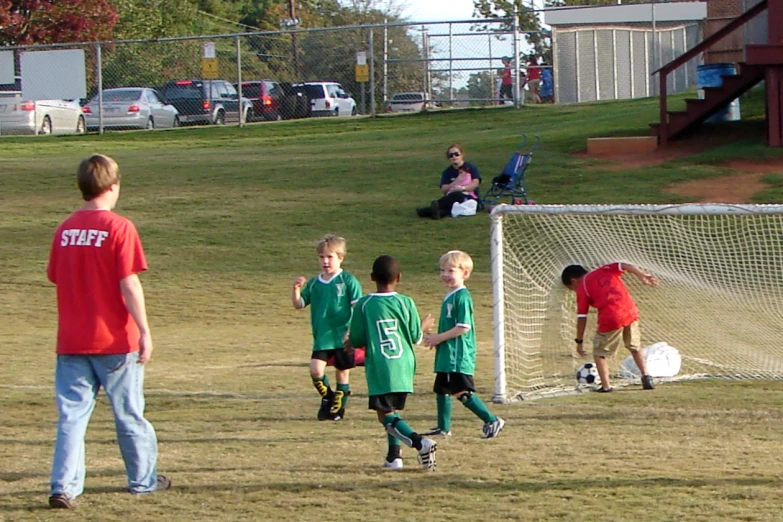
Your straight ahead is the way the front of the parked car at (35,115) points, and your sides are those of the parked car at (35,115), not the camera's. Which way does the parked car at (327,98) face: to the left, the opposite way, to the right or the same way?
the same way

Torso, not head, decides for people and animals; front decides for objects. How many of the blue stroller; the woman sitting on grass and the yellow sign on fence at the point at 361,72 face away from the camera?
0

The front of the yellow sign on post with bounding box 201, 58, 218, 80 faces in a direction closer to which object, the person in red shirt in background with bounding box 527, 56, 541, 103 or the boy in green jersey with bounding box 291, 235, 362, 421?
the boy in green jersey

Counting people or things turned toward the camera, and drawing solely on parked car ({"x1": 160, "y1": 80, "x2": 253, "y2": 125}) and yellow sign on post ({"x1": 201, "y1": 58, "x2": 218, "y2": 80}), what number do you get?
1

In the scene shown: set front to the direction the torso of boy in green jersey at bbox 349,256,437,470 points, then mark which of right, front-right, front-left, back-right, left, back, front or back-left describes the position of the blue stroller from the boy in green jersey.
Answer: front

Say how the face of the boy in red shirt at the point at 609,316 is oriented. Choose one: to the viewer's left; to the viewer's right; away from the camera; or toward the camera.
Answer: to the viewer's left

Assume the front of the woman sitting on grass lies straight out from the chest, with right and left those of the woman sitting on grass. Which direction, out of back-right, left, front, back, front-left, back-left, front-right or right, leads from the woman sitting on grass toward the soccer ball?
front-left

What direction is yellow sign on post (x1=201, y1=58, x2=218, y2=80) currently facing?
toward the camera

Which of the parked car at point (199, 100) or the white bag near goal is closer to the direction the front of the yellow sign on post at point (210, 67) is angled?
the white bag near goal

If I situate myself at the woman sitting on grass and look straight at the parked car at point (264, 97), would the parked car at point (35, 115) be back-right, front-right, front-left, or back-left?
front-left

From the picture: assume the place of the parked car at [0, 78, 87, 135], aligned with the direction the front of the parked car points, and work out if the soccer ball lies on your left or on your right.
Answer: on your right

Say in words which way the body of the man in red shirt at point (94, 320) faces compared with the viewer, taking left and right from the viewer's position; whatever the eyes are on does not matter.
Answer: facing away from the viewer and to the right of the viewer

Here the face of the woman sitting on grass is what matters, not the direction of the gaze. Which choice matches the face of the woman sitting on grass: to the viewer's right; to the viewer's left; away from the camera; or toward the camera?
toward the camera

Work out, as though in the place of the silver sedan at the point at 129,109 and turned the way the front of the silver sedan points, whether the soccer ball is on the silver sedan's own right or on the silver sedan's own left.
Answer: on the silver sedan's own right

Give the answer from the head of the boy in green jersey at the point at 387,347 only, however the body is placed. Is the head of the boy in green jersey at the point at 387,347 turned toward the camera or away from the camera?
away from the camera

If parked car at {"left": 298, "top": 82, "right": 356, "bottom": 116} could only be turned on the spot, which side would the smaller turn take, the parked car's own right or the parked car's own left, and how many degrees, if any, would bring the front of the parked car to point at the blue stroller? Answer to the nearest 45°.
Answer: approximately 135° to the parked car's own right

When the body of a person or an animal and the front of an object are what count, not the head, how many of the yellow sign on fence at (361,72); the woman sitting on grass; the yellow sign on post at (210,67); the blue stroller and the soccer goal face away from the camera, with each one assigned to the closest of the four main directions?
0
